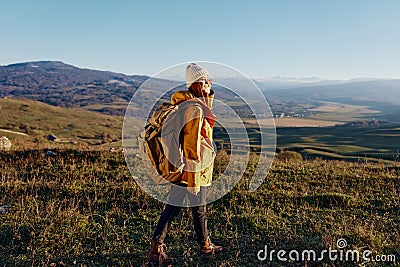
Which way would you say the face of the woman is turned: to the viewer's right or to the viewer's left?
to the viewer's right

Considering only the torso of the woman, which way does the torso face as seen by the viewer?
to the viewer's right
